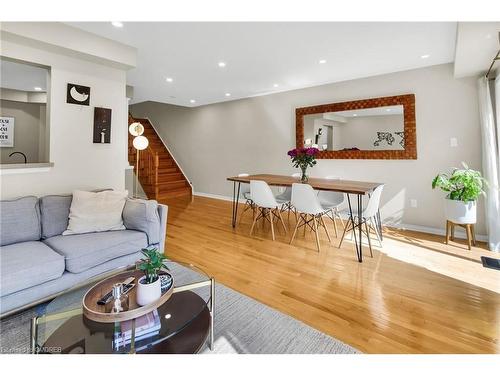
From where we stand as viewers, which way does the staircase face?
facing the viewer and to the right of the viewer

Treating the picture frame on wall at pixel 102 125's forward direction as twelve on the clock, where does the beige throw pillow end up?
The beige throw pillow is roughly at 12 o'clock from the picture frame on wall.

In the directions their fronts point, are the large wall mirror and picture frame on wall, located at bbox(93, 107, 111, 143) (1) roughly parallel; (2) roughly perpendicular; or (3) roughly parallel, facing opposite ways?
roughly perpendicular

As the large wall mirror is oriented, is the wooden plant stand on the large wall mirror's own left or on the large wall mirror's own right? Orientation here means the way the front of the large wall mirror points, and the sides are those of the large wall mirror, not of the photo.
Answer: on the large wall mirror's own left

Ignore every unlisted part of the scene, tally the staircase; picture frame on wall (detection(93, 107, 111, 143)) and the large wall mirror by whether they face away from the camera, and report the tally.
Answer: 0

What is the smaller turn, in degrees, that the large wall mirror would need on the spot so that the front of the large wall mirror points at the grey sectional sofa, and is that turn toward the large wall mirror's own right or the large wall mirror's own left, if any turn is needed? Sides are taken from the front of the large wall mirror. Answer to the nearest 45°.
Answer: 0° — it already faces it

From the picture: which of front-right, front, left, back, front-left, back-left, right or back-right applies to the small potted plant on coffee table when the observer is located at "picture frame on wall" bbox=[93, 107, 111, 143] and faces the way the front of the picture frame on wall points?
front

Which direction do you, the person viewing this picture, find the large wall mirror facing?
facing the viewer and to the left of the viewer

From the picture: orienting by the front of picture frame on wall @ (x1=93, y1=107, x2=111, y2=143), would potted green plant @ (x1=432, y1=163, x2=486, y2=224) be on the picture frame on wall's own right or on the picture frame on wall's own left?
on the picture frame on wall's own left
